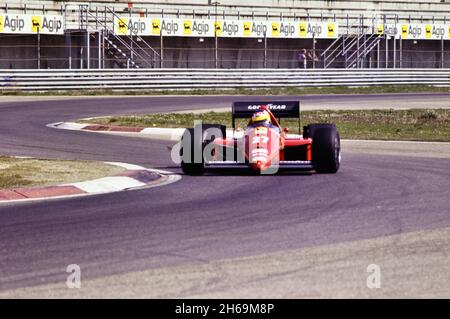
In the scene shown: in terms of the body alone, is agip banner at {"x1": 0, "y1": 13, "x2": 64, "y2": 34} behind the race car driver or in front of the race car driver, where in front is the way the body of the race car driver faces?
behind

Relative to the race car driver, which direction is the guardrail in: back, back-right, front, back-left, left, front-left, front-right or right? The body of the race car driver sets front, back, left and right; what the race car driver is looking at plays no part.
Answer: back

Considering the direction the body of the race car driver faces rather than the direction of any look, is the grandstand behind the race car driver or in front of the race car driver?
behind

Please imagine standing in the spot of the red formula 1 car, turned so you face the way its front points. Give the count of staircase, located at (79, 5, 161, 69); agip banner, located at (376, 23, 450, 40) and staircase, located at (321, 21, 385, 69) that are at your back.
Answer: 3

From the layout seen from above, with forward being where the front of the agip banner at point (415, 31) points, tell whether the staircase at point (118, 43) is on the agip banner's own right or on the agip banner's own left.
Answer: on the agip banner's own right

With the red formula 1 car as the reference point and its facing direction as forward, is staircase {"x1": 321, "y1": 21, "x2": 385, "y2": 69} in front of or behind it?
behind

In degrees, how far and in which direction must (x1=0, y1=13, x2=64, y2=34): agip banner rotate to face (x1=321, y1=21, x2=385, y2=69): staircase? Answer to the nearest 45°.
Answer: approximately 135° to its left

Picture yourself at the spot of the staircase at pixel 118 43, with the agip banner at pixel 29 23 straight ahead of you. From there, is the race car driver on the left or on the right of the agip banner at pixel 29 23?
left

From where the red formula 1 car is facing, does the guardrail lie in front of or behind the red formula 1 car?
behind
